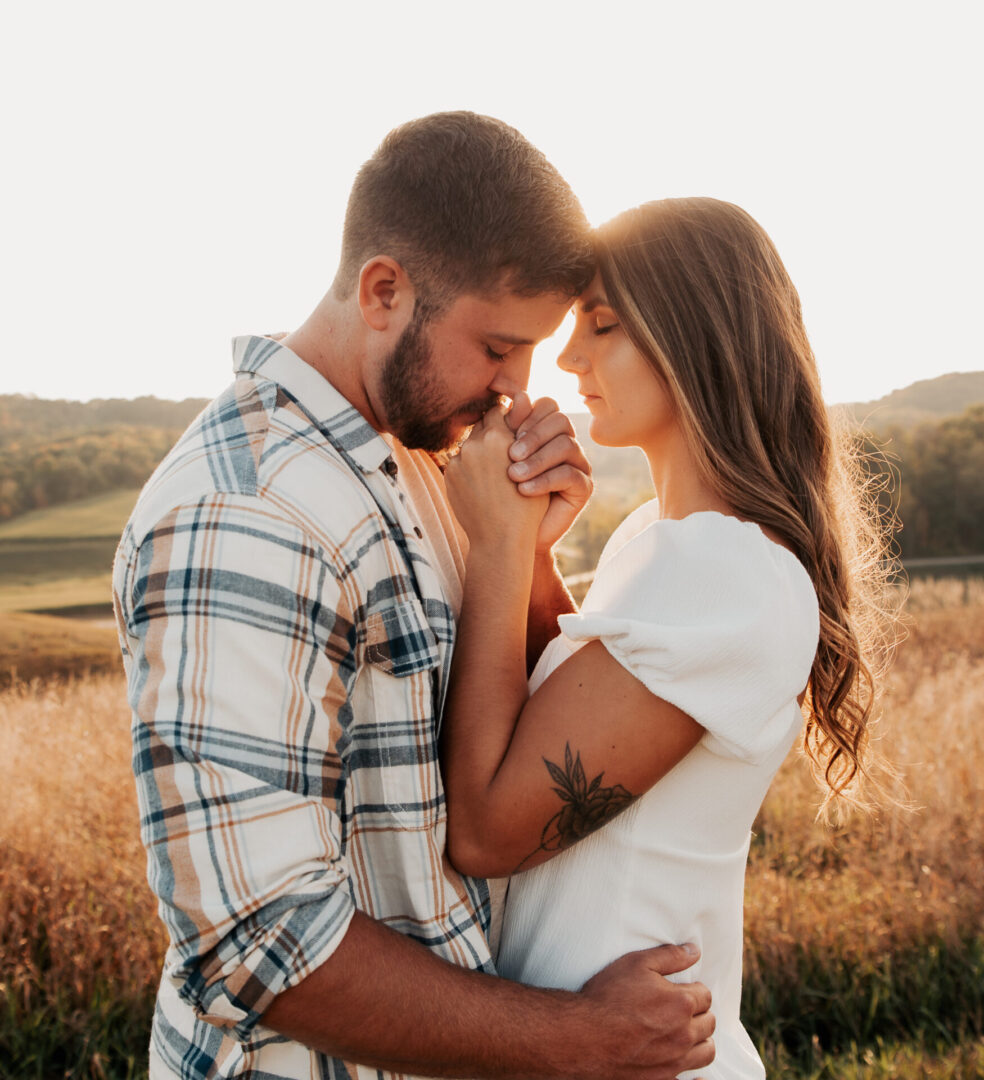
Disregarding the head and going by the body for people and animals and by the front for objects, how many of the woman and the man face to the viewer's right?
1

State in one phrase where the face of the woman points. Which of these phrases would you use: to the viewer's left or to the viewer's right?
to the viewer's left

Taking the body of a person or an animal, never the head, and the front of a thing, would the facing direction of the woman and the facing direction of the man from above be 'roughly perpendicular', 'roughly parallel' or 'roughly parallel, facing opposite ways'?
roughly parallel, facing opposite ways

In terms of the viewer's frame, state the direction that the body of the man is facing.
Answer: to the viewer's right

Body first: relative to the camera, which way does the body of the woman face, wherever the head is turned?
to the viewer's left
